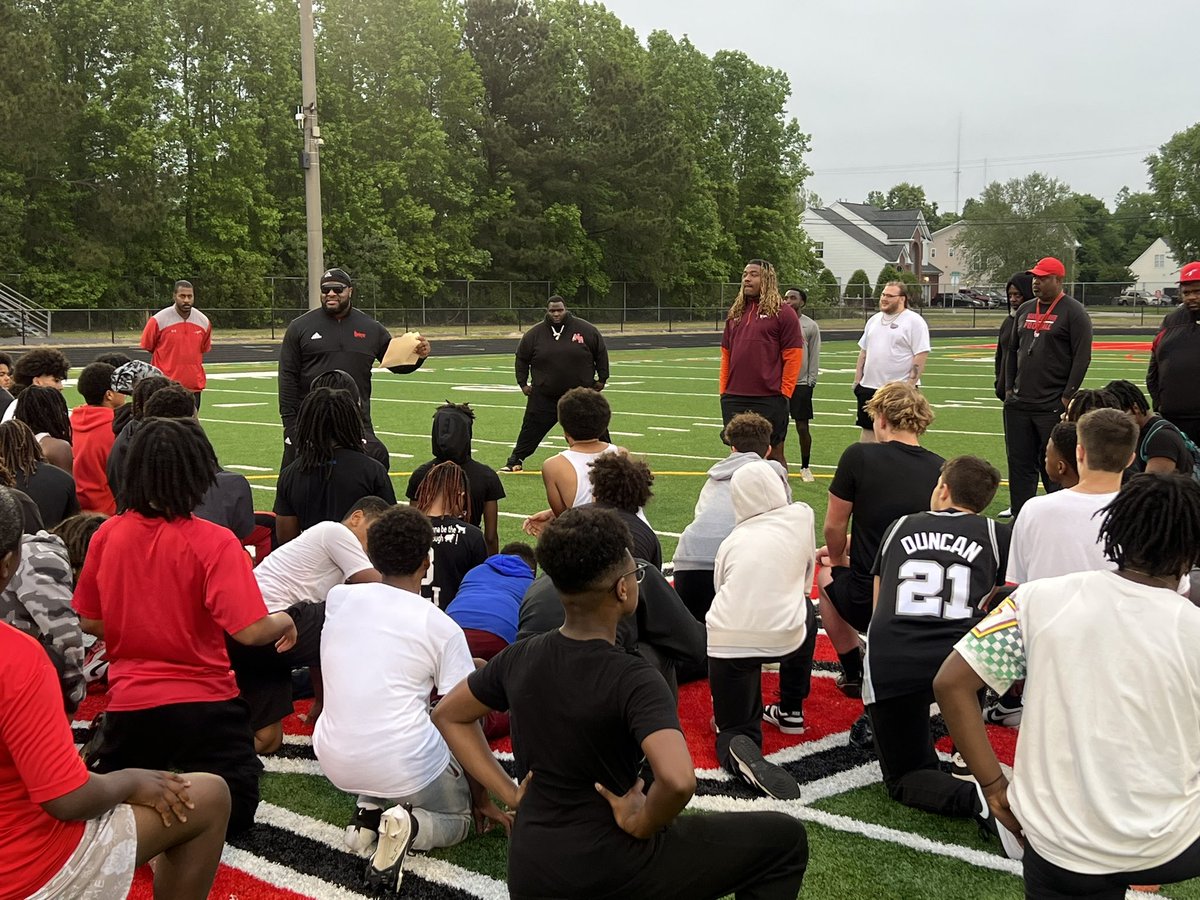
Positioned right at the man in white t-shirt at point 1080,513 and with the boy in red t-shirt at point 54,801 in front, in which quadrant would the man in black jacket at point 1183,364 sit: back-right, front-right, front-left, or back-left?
back-right

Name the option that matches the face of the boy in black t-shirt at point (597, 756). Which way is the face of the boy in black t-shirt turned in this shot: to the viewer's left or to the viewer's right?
to the viewer's right

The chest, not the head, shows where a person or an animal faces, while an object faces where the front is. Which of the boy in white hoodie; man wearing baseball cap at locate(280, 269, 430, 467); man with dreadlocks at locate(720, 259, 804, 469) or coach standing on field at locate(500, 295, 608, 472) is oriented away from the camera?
the boy in white hoodie

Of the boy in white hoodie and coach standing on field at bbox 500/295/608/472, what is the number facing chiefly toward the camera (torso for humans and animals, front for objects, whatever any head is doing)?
1

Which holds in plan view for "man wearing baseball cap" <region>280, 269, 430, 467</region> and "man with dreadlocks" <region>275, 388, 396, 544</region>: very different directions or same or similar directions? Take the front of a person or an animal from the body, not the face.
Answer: very different directions

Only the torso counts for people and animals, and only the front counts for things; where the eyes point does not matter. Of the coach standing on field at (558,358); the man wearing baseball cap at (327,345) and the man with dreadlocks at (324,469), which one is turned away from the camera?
the man with dreadlocks

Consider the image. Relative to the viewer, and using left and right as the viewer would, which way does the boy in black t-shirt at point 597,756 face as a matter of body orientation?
facing away from the viewer and to the right of the viewer

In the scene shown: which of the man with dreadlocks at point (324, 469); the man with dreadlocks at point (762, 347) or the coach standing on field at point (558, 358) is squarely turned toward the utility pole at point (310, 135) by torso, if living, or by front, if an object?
the man with dreadlocks at point (324, 469)

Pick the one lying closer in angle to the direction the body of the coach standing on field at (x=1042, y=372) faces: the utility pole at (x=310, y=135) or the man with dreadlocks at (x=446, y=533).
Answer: the man with dreadlocks

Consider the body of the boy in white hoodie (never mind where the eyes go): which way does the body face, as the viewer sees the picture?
away from the camera

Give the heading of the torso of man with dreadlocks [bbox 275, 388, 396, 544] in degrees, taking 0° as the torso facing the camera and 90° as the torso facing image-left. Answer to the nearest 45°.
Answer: approximately 180°

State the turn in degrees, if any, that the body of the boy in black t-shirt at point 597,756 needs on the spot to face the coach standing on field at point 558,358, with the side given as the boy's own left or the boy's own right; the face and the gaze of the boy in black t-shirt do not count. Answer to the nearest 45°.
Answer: approximately 45° to the boy's own left
